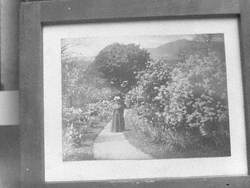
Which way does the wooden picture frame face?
toward the camera
